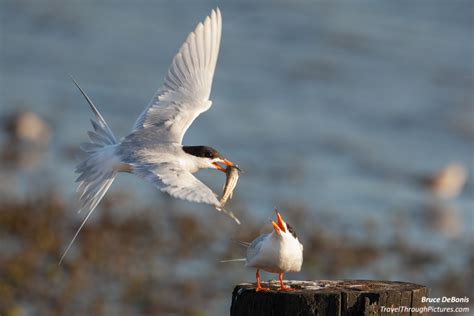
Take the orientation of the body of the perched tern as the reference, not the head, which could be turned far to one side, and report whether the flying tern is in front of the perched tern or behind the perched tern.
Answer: behind

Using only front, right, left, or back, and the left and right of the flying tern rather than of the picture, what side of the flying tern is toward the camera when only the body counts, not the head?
right

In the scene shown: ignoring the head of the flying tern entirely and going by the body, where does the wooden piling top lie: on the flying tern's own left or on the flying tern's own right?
on the flying tern's own right

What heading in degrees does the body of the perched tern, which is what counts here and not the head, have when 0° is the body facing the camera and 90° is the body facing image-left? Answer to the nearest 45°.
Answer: approximately 315°

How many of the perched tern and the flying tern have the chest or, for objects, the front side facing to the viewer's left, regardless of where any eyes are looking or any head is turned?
0
